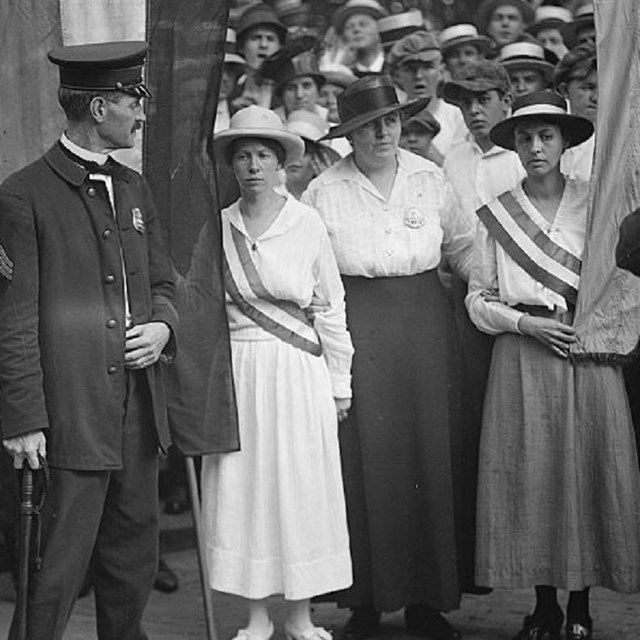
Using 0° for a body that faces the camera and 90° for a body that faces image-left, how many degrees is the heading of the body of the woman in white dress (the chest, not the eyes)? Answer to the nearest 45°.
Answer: approximately 0°

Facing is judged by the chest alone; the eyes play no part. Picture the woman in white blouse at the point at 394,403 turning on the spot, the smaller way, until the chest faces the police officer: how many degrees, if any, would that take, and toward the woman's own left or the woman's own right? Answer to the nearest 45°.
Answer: approximately 45° to the woman's own right

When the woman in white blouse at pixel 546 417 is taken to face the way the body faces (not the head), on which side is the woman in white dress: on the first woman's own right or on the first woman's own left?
on the first woman's own right

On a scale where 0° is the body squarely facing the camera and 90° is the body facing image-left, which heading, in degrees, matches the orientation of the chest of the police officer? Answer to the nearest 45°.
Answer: approximately 315°

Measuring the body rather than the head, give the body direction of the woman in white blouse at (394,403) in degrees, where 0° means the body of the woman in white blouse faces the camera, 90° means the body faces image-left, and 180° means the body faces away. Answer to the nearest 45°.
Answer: approximately 0°
